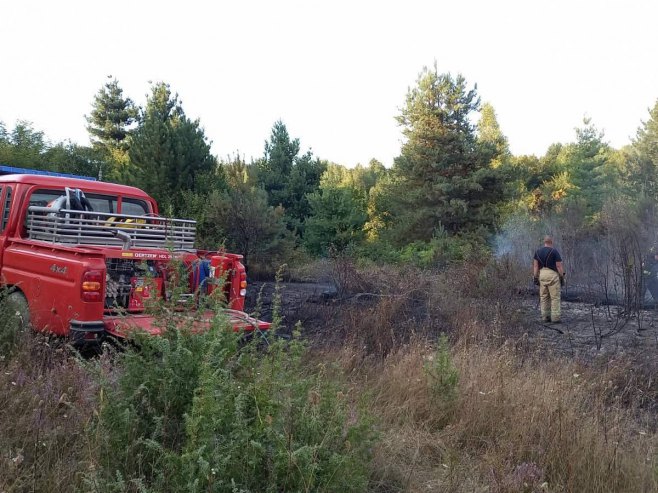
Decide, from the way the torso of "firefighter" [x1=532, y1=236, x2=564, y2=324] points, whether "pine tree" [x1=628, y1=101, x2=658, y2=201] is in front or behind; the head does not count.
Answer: in front

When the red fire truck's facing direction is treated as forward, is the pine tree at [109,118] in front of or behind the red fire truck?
in front

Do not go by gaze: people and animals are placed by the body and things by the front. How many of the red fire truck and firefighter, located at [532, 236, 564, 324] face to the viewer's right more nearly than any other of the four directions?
0

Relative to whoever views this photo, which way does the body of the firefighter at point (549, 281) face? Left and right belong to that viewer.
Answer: facing away from the viewer

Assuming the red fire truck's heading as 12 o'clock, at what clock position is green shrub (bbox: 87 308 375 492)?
The green shrub is roughly at 7 o'clock from the red fire truck.

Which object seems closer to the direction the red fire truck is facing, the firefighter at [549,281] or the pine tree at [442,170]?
the pine tree

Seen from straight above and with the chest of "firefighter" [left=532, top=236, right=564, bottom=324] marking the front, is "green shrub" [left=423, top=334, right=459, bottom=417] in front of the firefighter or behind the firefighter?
behind

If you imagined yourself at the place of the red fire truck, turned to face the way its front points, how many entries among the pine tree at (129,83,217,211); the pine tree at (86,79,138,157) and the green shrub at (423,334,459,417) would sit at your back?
1

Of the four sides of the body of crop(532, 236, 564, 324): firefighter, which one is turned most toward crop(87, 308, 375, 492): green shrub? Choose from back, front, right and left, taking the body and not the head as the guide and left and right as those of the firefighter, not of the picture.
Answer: back

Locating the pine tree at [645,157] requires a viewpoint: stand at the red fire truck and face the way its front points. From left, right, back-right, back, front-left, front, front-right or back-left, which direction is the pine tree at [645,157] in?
right

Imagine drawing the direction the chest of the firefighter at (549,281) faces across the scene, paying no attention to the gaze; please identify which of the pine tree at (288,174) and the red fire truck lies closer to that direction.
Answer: the pine tree

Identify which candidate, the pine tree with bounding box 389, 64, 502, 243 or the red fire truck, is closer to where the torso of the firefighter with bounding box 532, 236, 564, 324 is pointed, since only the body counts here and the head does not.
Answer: the pine tree

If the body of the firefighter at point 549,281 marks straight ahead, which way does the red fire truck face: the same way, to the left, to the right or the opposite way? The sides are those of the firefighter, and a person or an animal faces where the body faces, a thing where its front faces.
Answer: to the left

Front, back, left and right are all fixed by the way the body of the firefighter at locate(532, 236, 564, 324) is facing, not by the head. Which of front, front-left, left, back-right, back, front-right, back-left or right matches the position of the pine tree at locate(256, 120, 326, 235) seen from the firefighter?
front-left

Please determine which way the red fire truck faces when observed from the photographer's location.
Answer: facing away from the viewer and to the left of the viewer

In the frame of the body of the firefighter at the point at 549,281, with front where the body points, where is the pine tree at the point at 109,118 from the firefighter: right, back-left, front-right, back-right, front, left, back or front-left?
front-left

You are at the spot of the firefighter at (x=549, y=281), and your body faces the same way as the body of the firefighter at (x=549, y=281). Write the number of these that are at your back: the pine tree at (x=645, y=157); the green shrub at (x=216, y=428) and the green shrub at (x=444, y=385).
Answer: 2
